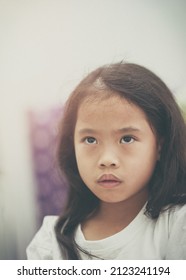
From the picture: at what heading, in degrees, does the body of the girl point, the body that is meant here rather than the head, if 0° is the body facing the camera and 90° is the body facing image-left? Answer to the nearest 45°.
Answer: approximately 45°
